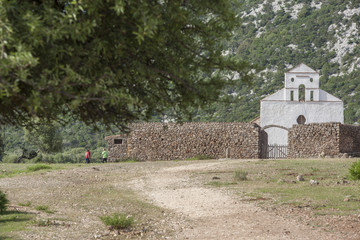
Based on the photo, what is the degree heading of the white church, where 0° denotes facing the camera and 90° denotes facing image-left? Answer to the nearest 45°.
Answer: approximately 0°

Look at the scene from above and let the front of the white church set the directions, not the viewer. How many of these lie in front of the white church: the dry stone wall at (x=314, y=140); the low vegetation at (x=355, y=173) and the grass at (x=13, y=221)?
3

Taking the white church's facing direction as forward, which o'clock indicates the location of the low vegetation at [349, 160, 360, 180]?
The low vegetation is roughly at 12 o'clock from the white church.

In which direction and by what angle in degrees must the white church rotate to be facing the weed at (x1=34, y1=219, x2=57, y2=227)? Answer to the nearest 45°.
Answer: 0° — it already faces it

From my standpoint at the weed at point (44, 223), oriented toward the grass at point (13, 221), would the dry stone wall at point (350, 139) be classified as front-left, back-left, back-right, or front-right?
back-right

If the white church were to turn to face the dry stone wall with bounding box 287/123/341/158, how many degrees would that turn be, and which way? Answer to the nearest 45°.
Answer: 0° — it already faces it

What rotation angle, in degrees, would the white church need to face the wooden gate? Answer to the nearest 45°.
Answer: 0° — it already faces it

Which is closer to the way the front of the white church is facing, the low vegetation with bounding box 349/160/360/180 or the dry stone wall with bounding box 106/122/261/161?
the low vegetation
